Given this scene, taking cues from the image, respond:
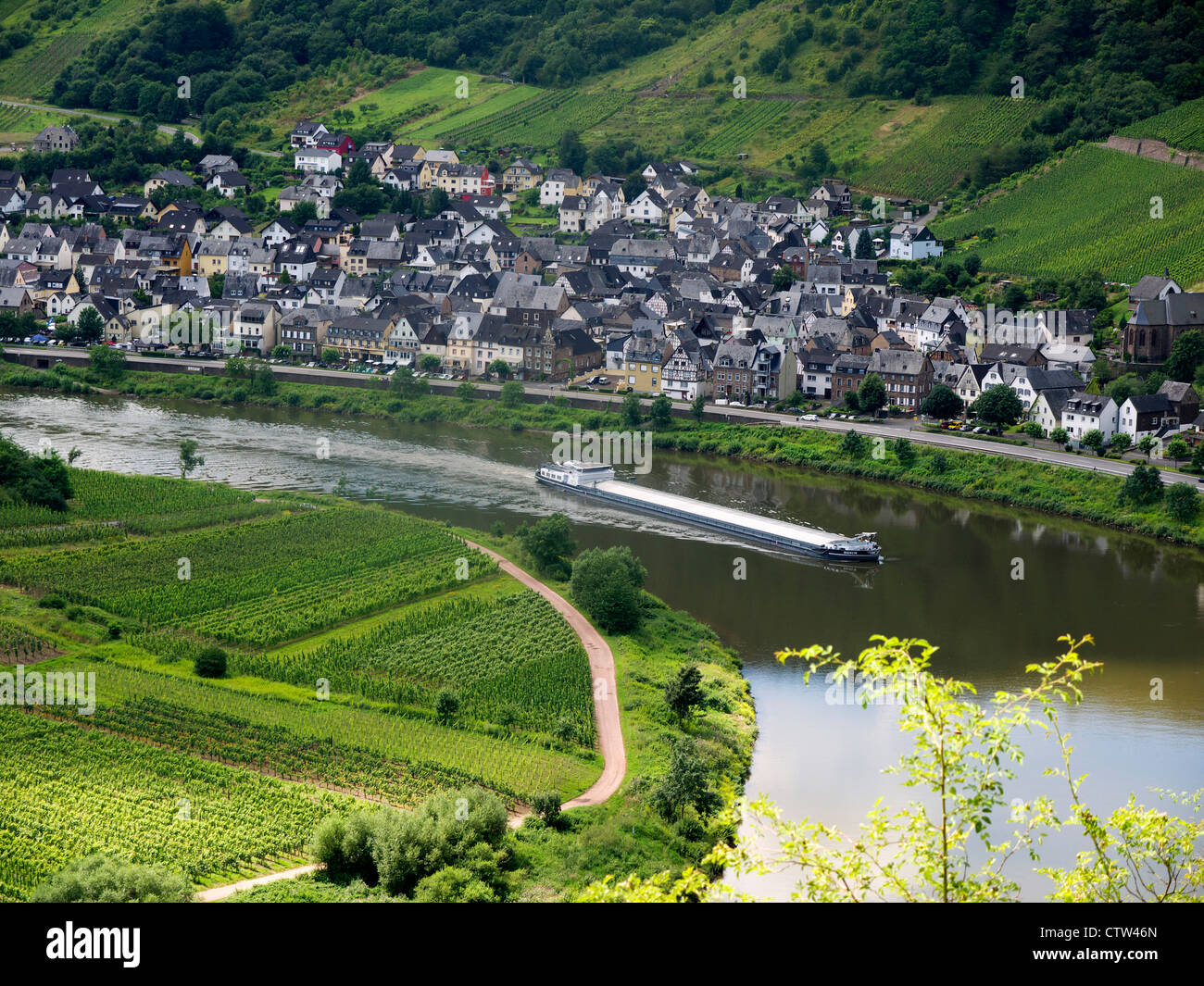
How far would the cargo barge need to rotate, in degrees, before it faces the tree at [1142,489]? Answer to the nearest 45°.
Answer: approximately 45° to its left

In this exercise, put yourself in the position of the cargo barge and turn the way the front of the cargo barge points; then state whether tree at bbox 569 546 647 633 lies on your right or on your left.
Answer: on your right

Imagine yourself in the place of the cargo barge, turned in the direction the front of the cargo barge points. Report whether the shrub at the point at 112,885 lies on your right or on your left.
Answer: on your right

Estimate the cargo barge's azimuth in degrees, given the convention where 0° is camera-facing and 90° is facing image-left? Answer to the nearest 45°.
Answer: approximately 315°

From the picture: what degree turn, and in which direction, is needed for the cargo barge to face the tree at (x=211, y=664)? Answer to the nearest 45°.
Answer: approximately 90° to its right

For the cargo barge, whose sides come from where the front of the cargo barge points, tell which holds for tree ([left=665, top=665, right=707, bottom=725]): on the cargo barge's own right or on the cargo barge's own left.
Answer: on the cargo barge's own right

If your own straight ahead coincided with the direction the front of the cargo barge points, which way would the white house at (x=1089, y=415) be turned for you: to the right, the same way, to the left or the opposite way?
to the right

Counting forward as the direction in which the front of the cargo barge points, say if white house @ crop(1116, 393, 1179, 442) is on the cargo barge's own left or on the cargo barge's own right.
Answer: on the cargo barge's own left

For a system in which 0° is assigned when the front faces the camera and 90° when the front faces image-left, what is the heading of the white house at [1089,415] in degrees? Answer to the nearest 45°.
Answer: approximately 45°
